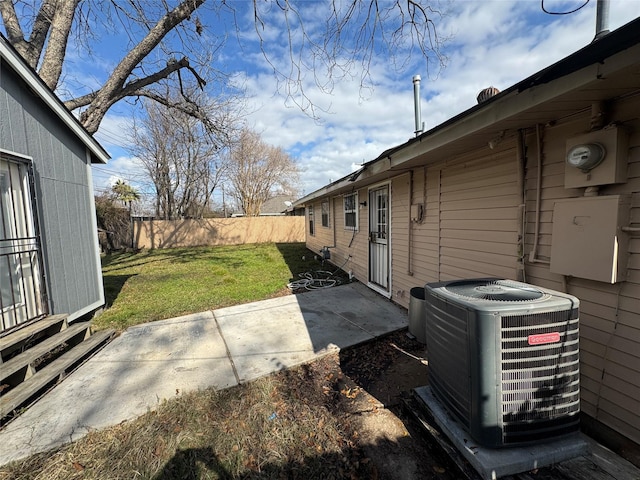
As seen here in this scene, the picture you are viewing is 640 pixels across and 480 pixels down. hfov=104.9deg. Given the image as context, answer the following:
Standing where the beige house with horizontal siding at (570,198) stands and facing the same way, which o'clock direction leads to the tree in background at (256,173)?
The tree in background is roughly at 3 o'clock from the beige house with horizontal siding.

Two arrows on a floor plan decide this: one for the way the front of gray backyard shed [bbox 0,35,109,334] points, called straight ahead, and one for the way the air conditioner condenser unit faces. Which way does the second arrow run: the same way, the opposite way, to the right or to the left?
to the right

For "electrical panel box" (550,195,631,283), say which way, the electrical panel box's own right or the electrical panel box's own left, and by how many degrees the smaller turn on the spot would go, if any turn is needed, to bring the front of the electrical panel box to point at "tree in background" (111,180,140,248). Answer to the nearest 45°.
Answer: approximately 45° to the electrical panel box's own right

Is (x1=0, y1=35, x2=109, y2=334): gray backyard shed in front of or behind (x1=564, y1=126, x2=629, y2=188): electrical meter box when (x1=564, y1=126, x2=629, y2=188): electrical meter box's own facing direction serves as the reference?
in front

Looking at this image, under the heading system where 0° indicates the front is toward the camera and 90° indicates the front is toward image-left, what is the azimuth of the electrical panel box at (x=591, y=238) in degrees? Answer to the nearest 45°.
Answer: approximately 45°

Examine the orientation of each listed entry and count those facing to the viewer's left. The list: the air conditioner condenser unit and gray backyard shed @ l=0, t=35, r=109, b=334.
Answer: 0

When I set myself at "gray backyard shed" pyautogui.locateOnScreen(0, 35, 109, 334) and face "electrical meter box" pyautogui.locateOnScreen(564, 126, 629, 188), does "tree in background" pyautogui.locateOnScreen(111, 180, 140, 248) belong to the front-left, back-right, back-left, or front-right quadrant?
back-left

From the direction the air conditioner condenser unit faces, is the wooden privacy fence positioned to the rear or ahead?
to the rear

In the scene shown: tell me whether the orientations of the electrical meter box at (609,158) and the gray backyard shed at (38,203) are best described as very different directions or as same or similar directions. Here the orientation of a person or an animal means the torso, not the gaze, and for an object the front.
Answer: very different directions

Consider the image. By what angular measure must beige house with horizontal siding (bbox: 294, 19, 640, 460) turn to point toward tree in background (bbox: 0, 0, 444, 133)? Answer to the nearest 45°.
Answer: approximately 45° to its right

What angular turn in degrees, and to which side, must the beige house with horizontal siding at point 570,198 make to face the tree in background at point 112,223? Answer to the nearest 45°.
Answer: approximately 45° to its right

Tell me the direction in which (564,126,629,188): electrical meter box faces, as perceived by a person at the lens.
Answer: facing the viewer and to the left of the viewer

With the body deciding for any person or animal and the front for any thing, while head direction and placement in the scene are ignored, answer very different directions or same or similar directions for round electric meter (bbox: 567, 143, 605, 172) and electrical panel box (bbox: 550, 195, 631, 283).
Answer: same or similar directions

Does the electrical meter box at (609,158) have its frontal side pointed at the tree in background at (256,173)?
no

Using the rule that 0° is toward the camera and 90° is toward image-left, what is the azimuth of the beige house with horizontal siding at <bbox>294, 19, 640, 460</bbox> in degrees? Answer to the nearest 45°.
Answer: approximately 45°

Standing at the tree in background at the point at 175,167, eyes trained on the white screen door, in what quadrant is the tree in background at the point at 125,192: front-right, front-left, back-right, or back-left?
back-right

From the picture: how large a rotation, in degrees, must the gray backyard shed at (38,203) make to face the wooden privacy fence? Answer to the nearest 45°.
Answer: approximately 90° to its left

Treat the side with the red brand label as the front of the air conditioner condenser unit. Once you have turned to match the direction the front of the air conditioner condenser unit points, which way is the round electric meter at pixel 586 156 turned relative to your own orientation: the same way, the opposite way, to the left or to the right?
to the right

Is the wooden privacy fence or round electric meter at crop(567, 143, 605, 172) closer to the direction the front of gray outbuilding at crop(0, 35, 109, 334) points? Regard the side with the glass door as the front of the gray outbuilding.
the round electric meter
